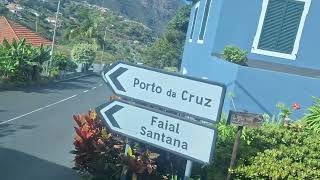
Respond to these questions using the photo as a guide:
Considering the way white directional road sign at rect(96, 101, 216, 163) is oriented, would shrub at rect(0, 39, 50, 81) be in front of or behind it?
behind

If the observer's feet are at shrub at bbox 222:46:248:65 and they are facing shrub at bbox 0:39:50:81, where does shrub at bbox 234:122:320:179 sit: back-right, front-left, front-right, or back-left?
back-left

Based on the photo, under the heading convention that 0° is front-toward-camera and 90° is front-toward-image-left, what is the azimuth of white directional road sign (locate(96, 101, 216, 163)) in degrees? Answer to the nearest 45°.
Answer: approximately 0°

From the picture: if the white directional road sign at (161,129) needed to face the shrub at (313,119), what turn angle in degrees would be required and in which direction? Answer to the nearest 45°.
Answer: approximately 135° to its left
